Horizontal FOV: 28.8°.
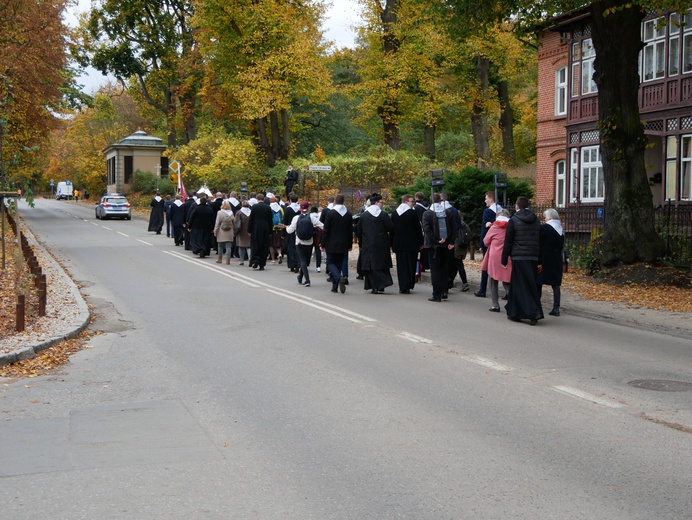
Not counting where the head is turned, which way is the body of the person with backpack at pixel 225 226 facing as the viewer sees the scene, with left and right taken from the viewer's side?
facing away from the viewer and to the left of the viewer

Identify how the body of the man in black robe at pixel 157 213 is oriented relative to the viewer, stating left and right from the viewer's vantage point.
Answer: facing away from the viewer

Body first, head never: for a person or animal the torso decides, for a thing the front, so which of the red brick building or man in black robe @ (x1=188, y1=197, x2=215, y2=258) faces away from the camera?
the man in black robe

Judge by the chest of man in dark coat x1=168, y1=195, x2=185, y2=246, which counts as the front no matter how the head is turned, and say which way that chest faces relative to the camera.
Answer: away from the camera

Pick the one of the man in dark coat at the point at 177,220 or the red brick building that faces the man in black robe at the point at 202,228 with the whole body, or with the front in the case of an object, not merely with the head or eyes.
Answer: the red brick building

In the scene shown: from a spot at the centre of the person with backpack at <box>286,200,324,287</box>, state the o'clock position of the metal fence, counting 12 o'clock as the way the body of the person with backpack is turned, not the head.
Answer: The metal fence is roughly at 3 o'clock from the person with backpack.

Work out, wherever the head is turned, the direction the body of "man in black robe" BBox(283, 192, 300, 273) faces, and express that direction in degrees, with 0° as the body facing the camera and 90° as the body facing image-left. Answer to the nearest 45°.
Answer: approximately 135°

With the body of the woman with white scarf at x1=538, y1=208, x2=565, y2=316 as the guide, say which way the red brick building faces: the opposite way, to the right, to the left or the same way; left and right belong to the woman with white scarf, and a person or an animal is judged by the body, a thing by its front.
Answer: to the left

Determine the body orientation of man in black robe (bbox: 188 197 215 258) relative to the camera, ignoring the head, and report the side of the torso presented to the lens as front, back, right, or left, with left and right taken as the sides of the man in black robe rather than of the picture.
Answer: back

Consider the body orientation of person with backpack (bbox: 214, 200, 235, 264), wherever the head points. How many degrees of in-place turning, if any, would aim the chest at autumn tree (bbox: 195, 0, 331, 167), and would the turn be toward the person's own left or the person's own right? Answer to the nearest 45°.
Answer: approximately 45° to the person's own right

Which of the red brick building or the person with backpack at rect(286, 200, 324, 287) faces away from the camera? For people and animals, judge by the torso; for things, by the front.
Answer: the person with backpack

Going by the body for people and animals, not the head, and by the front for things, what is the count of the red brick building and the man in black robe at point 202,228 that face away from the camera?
1

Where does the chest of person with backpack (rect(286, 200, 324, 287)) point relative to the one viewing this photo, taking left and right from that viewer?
facing away from the viewer

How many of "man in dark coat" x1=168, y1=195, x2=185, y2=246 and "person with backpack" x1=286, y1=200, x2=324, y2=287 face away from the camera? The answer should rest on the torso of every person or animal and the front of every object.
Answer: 2
